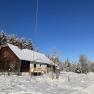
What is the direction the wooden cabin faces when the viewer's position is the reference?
facing the viewer and to the right of the viewer
